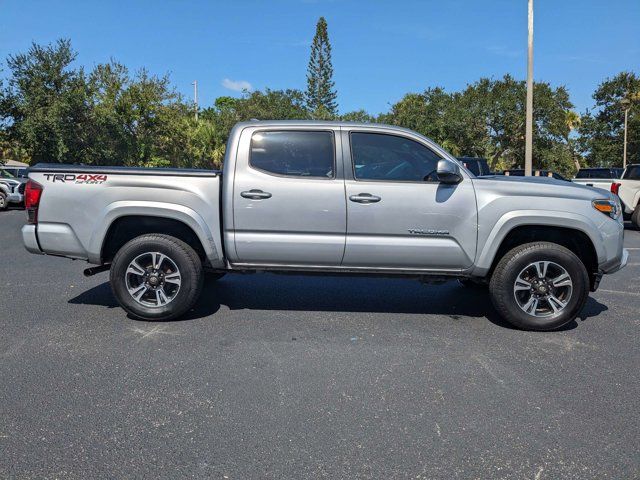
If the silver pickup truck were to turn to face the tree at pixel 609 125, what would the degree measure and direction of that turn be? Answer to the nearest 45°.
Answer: approximately 45° to its left

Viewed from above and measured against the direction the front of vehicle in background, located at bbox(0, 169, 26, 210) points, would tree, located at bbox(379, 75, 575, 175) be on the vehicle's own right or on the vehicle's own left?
on the vehicle's own left

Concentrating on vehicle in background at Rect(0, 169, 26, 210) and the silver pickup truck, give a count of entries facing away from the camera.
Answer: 0

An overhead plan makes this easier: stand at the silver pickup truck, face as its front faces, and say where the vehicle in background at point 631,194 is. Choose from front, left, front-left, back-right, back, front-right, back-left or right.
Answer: front-left

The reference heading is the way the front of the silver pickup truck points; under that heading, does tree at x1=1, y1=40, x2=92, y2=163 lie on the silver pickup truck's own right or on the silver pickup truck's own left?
on the silver pickup truck's own left

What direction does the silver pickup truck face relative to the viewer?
to the viewer's right

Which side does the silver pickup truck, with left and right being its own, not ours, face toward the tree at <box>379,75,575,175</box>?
left
